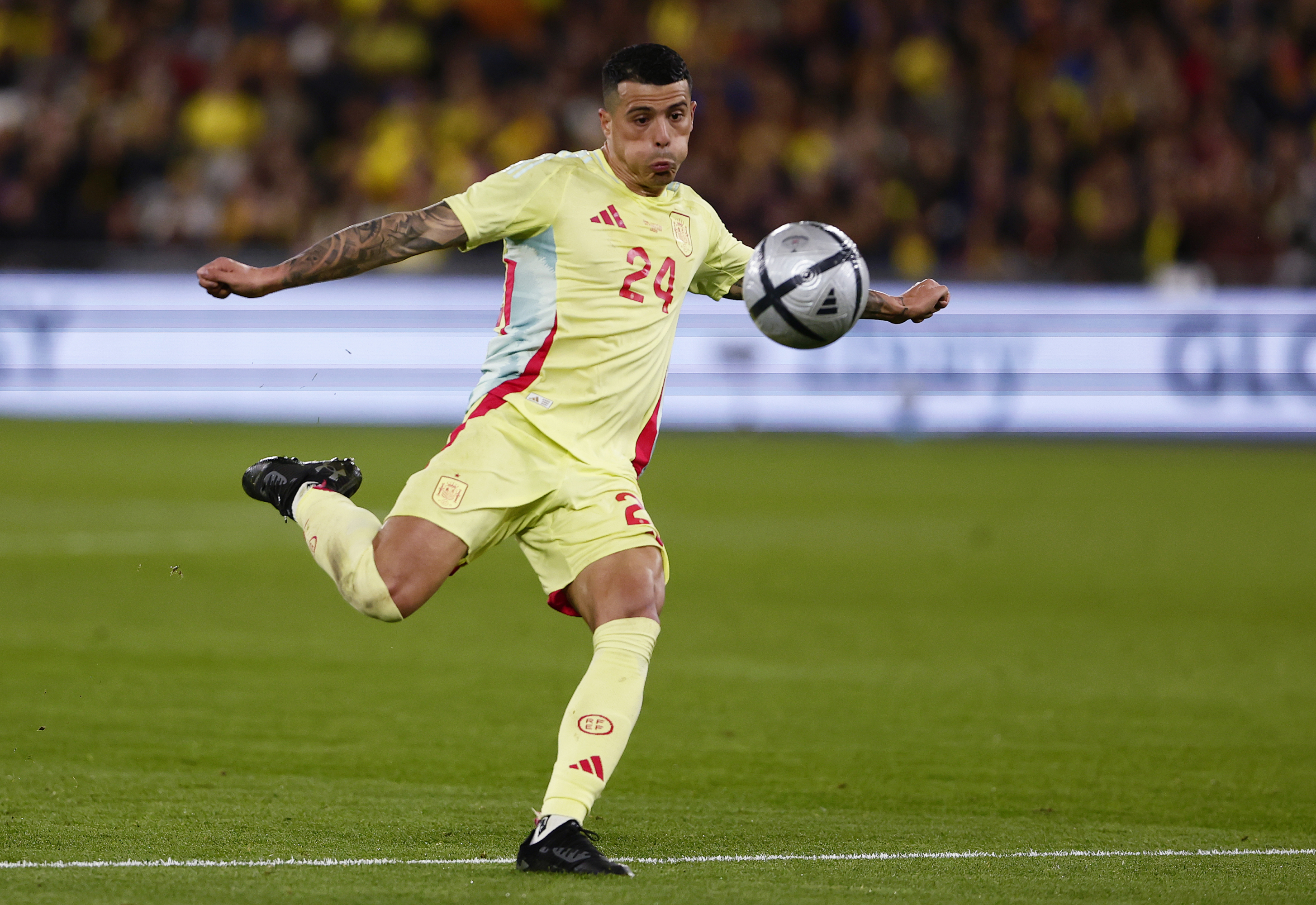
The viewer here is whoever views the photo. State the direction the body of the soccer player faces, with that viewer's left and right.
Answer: facing the viewer and to the right of the viewer

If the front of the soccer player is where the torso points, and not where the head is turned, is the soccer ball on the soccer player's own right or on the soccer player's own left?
on the soccer player's own left

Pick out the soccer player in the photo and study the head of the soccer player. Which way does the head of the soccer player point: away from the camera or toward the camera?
toward the camera
